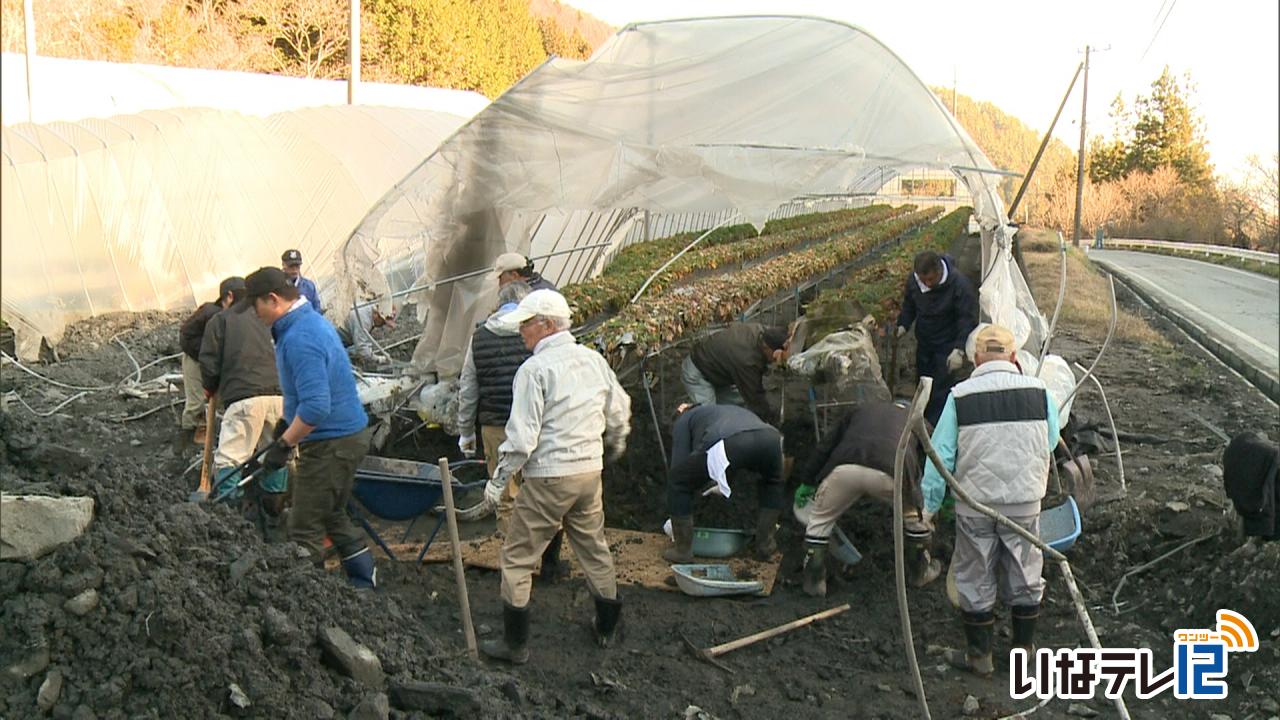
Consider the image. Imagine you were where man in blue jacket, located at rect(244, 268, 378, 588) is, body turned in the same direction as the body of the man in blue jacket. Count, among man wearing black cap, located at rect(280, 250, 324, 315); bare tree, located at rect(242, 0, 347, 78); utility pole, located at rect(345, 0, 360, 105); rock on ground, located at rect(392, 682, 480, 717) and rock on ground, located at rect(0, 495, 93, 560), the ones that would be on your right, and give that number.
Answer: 3

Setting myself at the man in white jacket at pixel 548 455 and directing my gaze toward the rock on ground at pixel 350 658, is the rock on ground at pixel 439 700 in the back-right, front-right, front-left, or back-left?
front-left

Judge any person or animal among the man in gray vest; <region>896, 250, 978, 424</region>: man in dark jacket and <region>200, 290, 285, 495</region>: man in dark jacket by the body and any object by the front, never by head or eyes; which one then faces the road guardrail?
the man in gray vest

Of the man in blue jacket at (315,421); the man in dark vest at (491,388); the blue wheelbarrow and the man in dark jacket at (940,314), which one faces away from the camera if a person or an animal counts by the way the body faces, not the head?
the man in dark vest at (491,388)

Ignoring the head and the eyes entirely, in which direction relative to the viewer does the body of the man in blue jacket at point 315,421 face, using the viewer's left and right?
facing to the left of the viewer

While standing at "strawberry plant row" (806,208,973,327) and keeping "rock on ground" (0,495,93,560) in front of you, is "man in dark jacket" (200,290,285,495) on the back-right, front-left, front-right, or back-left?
front-right

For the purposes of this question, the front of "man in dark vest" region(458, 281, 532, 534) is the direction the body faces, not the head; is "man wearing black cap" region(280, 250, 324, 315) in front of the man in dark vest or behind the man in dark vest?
in front

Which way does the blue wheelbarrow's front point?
to the viewer's left

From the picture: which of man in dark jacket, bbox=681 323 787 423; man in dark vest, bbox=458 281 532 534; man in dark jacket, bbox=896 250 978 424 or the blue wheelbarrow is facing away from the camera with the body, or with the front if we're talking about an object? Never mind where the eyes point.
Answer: man in dark vest, bbox=458 281 532 534

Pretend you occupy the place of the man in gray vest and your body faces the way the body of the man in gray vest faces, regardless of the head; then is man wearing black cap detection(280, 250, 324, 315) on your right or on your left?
on your left

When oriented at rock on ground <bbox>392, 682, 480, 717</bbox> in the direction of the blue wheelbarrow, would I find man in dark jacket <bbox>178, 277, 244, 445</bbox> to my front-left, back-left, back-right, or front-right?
front-left

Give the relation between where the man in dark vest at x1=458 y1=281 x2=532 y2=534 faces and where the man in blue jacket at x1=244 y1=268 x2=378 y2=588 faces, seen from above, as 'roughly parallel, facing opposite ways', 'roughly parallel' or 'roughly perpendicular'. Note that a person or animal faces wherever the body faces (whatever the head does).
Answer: roughly perpendicular

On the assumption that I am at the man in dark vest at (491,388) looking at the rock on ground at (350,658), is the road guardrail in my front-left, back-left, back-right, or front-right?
back-left

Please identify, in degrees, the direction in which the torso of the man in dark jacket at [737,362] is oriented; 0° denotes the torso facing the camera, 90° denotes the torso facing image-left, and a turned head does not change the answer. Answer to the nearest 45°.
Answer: approximately 270°

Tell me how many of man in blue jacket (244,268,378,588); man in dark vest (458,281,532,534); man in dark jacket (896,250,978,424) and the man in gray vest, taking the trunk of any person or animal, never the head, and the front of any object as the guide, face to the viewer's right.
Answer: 0

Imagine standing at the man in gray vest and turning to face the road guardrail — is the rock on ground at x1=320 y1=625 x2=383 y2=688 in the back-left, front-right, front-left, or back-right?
back-left
